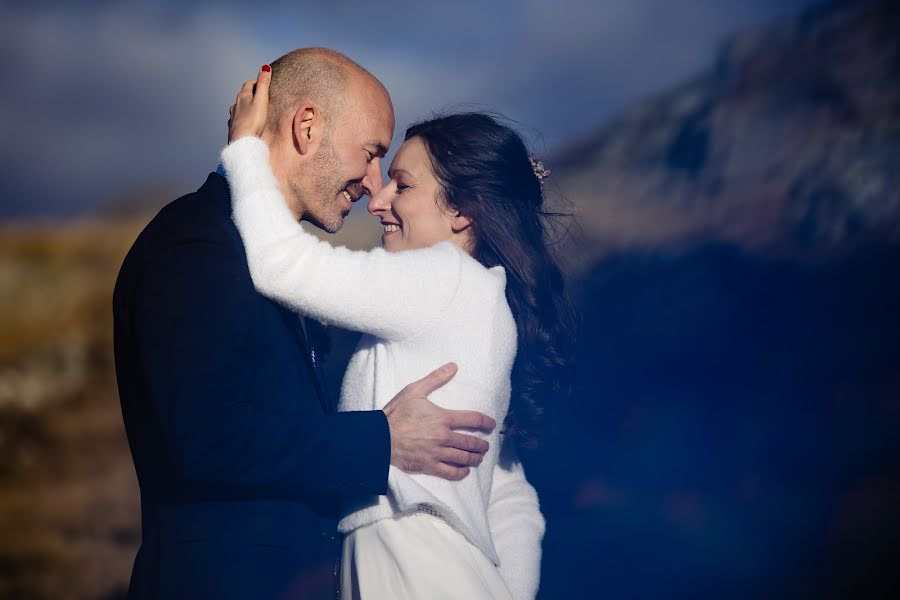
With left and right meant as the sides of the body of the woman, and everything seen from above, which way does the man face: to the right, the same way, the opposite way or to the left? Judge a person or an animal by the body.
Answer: the opposite way

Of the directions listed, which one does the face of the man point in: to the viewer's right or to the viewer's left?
to the viewer's right

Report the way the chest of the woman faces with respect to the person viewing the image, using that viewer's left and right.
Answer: facing to the left of the viewer

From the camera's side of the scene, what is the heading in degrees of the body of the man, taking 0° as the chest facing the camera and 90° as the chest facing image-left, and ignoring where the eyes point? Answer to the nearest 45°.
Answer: approximately 270°
